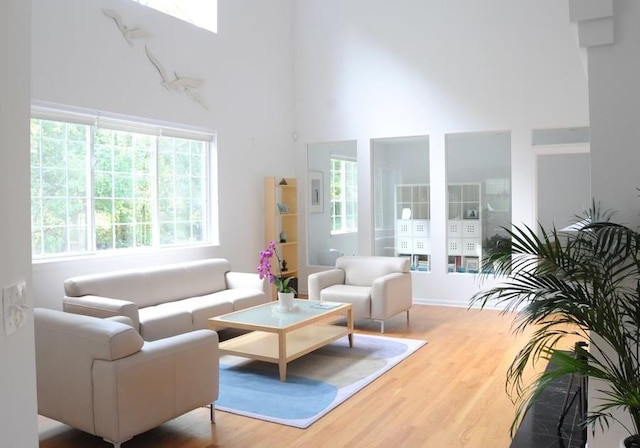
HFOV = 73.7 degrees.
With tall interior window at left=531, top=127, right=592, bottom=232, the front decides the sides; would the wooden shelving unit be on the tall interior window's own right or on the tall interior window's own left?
on the tall interior window's own right

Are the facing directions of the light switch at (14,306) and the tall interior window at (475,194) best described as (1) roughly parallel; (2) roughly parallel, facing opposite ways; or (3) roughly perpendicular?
roughly perpendicular

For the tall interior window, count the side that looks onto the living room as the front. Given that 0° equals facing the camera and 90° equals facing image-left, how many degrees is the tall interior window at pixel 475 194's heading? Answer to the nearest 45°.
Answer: approximately 0°

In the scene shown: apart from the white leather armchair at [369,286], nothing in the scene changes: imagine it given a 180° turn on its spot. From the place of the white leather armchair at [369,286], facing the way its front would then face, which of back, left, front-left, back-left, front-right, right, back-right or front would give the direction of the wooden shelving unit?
left

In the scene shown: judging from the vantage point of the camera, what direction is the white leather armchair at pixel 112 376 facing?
facing away from the viewer and to the right of the viewer

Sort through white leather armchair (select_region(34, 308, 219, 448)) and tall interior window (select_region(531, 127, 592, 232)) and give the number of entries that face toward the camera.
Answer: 1

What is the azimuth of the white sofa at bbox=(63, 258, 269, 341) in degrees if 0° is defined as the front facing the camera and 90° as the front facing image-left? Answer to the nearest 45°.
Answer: approximately 315°
